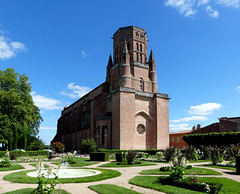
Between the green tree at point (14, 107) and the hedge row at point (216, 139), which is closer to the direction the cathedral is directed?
the hedge row

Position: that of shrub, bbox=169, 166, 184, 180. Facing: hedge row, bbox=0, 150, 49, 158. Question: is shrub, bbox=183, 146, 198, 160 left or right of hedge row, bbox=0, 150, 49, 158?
right

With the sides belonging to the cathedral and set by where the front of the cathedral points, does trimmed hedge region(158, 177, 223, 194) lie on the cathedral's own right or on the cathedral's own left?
on the cathedral's own right

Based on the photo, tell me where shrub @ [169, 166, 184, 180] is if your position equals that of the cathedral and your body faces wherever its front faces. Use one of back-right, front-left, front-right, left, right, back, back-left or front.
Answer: front-right

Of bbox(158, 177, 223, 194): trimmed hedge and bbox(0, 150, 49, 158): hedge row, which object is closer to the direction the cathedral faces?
the trimmed hedge

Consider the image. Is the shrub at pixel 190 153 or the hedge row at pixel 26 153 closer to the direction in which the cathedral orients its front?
the shrub

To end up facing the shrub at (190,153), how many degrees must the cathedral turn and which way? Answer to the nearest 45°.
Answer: approximately 45° to its right

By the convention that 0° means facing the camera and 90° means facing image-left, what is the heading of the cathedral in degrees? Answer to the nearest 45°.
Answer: approximately 315°

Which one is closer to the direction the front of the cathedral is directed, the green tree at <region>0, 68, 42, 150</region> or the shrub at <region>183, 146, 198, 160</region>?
the shrub

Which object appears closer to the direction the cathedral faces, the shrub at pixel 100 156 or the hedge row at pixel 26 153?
the shrub

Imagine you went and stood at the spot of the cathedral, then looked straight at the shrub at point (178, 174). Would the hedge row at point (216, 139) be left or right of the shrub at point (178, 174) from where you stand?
left
